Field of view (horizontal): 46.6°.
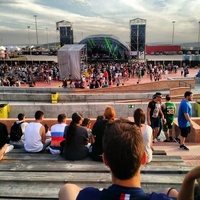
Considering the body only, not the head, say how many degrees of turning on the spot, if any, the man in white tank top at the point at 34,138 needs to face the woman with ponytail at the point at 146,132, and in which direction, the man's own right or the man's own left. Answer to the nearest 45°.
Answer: approximately 90° to the man's own right

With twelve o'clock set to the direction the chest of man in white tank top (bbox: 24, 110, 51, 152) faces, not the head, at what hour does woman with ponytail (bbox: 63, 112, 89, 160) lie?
The woman with ponytail is roughly at 3 o'clock from the man in white tank top.

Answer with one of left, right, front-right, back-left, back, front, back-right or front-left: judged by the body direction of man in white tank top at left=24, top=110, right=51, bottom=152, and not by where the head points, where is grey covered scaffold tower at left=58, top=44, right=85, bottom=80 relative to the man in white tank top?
front-left

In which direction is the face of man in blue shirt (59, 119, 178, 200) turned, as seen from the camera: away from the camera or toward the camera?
away from the camera

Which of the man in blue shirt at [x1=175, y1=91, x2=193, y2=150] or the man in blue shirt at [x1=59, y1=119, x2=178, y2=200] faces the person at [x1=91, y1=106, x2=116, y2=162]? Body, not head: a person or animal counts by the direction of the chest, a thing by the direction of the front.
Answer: the man in blue shirt at [x1=59, y1=119, x2=178, y2=200]

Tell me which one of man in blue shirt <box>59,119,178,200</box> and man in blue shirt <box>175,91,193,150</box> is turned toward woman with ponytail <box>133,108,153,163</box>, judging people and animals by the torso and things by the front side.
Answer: man in blue shirt <box>59,119,178,200</box>

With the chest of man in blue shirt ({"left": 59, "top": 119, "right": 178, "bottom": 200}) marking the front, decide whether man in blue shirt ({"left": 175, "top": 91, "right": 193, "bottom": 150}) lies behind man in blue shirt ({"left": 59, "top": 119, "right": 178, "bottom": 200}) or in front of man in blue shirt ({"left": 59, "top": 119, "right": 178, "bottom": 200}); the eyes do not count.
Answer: in front

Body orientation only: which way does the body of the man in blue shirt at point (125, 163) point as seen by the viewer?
away from the camera

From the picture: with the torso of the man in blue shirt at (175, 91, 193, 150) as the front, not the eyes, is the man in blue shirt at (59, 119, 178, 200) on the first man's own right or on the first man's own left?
on the first man's own right

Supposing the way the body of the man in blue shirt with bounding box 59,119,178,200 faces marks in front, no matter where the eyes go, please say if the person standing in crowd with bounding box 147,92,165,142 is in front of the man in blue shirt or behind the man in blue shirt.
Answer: in front

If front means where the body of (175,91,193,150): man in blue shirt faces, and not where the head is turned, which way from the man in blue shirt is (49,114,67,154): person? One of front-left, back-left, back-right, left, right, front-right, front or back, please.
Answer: back-right
